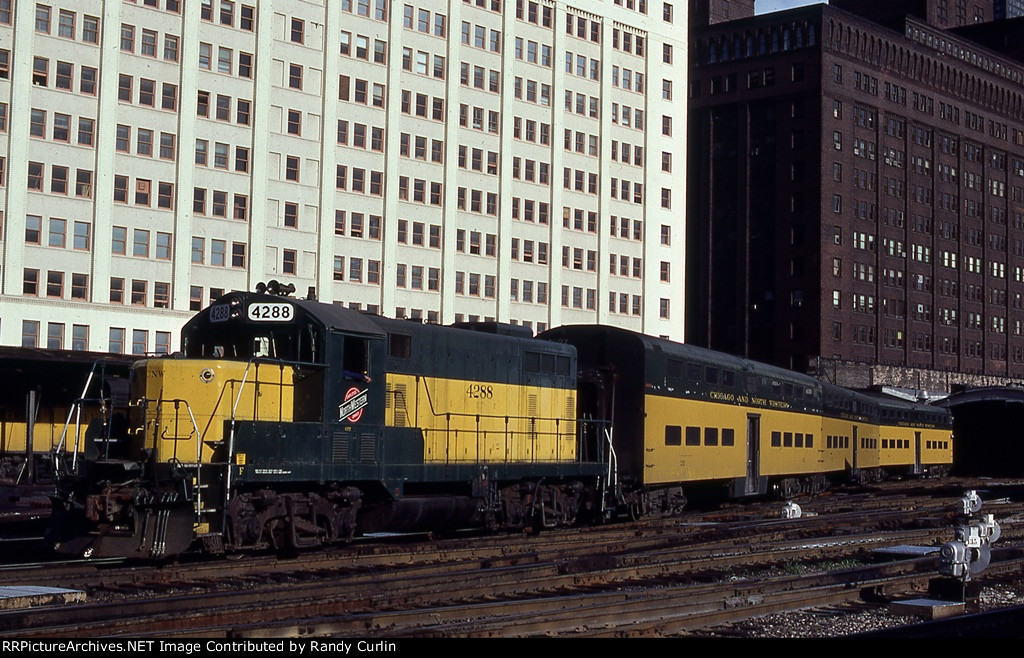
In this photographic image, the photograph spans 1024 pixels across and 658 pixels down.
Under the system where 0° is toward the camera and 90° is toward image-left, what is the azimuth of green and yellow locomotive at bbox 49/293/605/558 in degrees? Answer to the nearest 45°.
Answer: approximately 45°
